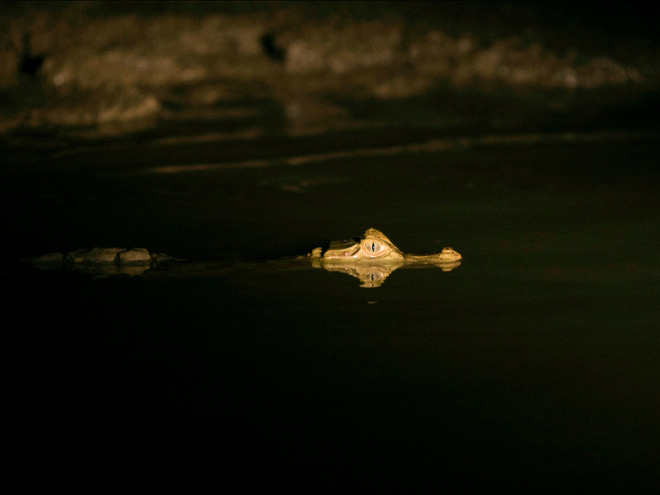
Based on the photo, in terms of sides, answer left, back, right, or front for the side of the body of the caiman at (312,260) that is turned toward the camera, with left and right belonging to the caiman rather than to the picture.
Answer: right
